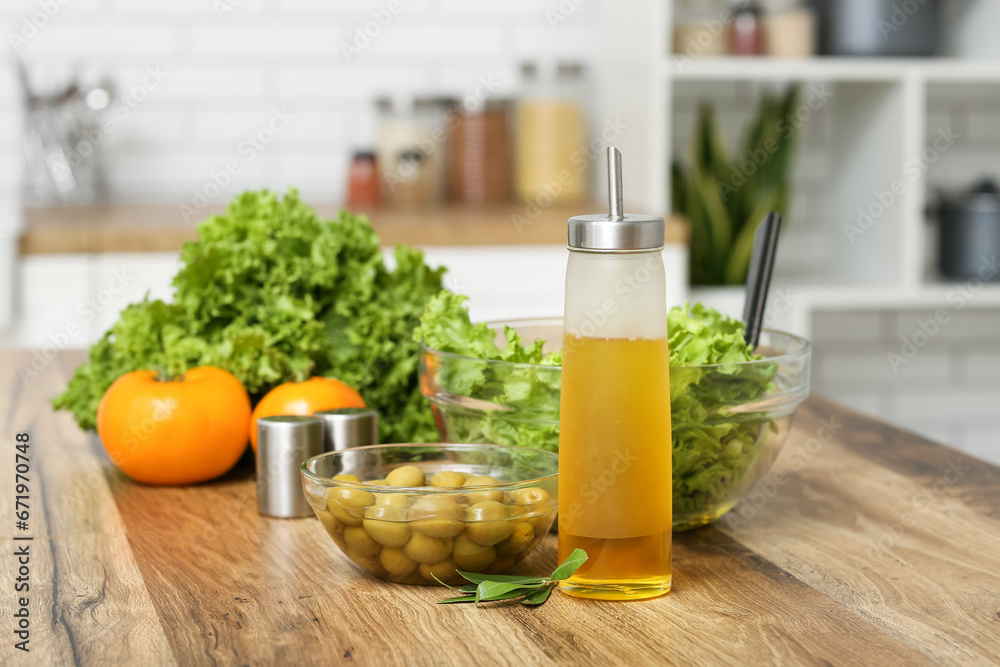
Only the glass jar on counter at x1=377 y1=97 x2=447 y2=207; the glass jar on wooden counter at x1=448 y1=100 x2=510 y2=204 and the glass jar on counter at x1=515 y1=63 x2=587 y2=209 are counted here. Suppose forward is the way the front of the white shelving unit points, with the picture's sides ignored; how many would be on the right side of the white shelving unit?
3

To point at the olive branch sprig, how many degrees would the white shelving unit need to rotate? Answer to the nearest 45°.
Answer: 0° — it already faces it

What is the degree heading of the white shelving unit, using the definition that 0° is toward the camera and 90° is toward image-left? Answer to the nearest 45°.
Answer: approximately 0°

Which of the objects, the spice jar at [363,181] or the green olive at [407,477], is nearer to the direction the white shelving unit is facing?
the green olive

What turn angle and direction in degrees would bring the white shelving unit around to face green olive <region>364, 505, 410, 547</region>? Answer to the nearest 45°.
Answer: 0° — it already faces it

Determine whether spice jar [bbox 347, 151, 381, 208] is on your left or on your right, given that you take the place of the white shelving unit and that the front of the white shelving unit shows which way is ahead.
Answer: on your right

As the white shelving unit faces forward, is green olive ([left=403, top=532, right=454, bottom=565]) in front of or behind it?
in front

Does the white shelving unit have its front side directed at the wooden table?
yes

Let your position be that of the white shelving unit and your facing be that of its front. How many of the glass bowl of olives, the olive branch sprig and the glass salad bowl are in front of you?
3

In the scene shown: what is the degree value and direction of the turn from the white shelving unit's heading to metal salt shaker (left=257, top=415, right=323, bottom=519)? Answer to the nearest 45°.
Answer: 0° — it already faces it

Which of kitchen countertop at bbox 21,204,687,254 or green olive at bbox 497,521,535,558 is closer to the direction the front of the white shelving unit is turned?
the green olive

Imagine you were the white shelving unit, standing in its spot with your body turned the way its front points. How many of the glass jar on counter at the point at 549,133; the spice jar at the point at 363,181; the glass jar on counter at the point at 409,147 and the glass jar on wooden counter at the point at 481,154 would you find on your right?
4

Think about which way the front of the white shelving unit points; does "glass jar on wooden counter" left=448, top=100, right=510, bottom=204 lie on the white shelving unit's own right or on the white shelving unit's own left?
on the white shelving unit's own right

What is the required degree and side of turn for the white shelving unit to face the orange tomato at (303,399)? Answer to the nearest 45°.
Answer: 0° — it already faces it

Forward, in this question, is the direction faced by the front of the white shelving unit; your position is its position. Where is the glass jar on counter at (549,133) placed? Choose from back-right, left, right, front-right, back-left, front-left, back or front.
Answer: right

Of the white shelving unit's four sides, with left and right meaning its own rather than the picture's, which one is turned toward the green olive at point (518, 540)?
front

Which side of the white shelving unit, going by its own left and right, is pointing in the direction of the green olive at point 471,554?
front

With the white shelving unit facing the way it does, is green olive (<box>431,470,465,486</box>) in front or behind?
in front
